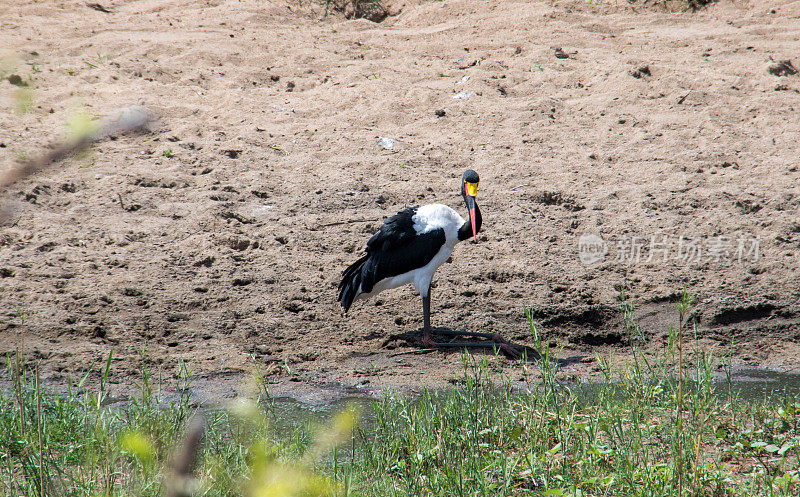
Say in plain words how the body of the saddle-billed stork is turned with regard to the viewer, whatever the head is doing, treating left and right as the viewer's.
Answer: facing to the right of the viewer
